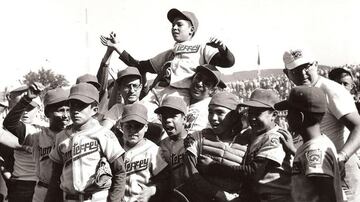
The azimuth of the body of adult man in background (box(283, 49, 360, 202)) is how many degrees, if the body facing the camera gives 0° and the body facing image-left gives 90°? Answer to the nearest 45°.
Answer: approximately 45°

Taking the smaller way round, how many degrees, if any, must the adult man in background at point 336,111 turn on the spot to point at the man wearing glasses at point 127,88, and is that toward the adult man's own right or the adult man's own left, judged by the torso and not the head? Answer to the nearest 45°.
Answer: approximately 45° to the adult man's own right

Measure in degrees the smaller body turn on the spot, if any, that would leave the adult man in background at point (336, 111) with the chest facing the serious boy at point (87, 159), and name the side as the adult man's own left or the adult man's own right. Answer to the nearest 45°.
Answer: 0° — they already face them
